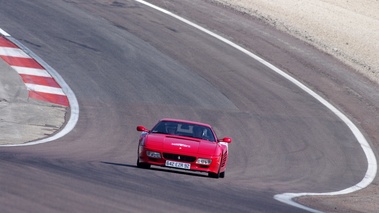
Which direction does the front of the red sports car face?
toward the camera

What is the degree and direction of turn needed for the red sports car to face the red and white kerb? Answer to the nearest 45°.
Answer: approximately 135° to its right
